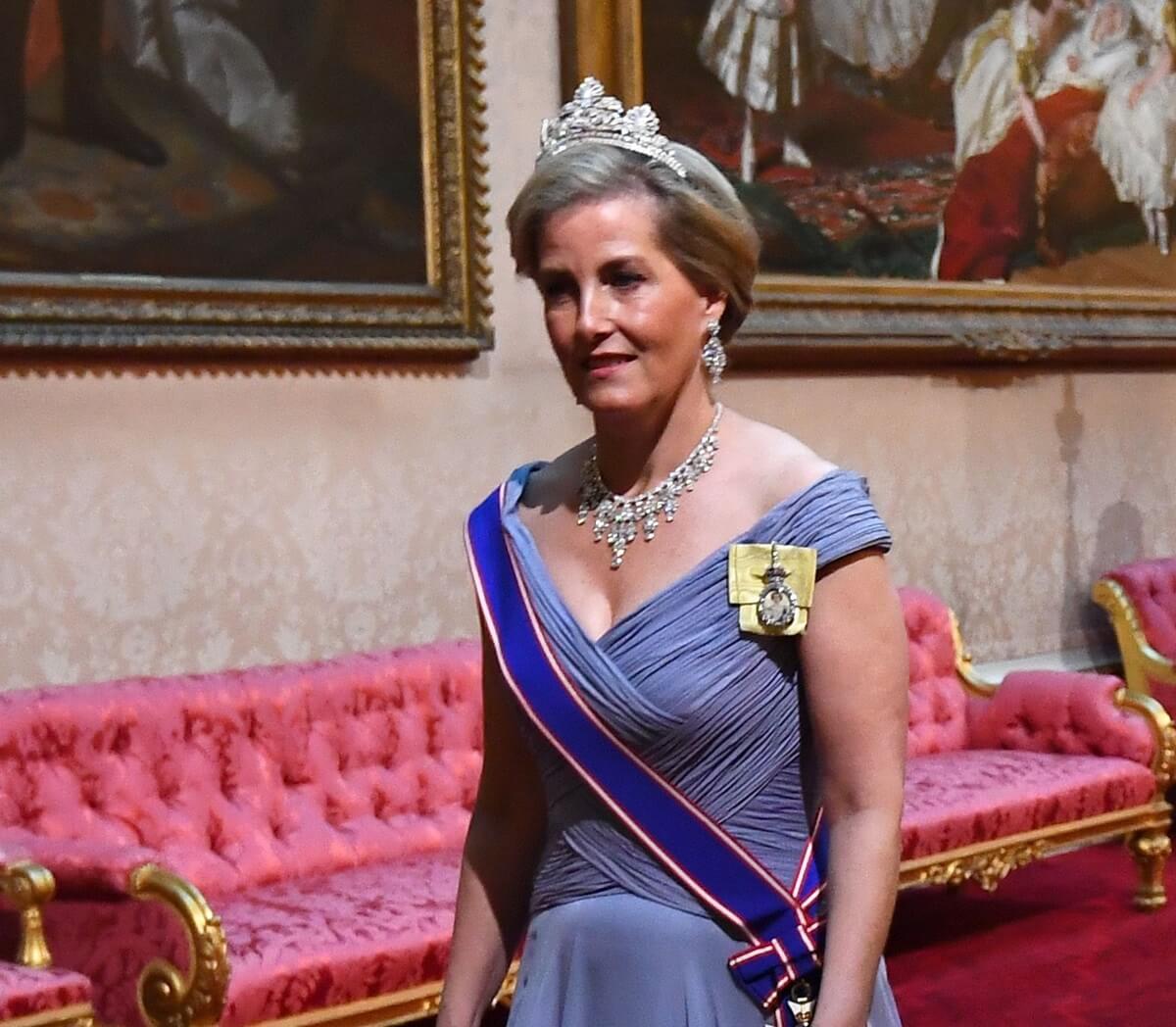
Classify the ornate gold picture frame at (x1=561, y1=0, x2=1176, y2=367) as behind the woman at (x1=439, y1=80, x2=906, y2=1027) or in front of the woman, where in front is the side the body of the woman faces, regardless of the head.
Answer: behind

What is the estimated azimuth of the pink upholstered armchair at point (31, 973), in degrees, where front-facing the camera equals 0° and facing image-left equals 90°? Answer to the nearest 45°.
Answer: approximately 315°

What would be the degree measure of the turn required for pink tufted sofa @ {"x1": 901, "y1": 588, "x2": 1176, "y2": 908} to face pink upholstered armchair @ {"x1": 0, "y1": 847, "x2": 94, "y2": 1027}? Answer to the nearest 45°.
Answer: approximately 90° to its right

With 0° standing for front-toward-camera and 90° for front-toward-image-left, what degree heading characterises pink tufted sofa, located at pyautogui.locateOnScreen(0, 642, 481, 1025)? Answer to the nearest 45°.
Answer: approximately 315°

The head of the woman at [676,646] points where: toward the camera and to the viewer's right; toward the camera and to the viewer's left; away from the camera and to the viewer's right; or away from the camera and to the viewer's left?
toward the camera and to the viewer's left

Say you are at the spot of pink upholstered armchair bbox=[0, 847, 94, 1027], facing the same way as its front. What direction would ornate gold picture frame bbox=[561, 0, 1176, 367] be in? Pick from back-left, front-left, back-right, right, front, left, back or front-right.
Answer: left

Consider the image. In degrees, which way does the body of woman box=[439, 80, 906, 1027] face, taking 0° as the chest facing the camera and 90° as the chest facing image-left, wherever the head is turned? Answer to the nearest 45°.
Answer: approximately 45°

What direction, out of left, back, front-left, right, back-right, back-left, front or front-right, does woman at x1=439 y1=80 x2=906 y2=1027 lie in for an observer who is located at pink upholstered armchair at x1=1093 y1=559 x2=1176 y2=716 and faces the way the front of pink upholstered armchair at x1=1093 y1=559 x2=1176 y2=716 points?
front-right

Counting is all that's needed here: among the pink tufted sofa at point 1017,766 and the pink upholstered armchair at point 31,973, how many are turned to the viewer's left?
0

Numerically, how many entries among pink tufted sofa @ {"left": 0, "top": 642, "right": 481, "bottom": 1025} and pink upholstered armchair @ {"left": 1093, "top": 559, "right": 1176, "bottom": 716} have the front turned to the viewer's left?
0
